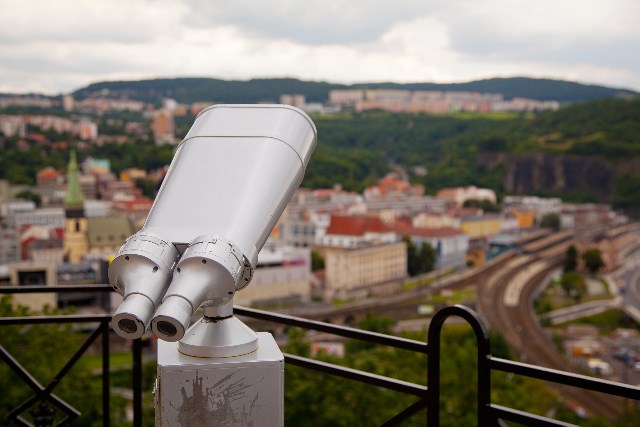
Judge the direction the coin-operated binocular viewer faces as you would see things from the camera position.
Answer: facing away from the viewer and to the right of the viewer

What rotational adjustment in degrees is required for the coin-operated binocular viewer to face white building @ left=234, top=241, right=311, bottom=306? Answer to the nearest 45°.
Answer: approximately 45° to its left

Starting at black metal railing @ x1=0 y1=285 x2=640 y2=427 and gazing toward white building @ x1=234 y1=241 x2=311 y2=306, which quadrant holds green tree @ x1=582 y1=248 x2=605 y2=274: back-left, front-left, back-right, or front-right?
front-right

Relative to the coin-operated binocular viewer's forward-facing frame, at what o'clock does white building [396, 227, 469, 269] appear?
The white building is roughly at 11 o'clock from the coin-operated binocular viewer.

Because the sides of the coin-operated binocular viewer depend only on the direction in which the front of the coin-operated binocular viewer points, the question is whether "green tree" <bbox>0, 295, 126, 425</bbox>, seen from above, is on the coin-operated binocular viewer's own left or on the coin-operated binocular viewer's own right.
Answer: on the coin-operated binocular viewer's own left
